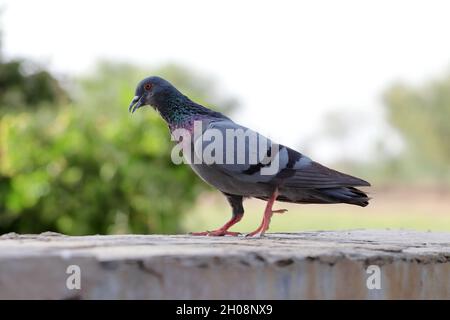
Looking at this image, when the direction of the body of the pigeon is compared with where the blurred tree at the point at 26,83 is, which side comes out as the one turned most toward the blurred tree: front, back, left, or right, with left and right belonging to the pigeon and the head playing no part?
right

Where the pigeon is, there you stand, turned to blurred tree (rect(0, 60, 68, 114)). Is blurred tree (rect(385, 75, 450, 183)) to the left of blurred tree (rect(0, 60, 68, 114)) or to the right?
right

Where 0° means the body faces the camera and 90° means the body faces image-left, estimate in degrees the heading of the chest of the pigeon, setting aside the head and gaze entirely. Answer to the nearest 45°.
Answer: approximately 90°

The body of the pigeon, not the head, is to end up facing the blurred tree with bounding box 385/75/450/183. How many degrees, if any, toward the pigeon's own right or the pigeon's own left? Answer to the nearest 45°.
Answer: approximately 90° to the pigeon's own right
